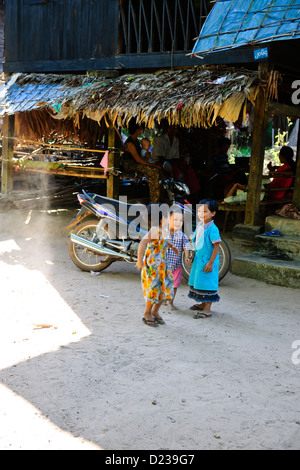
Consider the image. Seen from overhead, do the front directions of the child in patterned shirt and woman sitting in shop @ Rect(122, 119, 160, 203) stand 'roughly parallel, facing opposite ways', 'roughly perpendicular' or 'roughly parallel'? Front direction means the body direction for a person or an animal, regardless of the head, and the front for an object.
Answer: roughly perpendicular

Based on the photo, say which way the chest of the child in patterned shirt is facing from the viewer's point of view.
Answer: toward the camera

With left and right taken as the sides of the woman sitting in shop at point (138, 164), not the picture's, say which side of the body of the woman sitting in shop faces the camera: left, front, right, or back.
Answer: right

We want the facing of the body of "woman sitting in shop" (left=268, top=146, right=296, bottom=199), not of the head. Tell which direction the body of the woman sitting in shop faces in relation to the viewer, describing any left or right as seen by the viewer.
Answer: facing to the left of the viewer

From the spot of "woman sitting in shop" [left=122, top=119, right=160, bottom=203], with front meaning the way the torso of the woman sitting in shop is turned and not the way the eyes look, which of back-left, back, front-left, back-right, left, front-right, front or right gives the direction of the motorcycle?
right

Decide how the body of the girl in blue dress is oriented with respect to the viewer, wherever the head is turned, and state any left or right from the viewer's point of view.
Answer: facing the viewer and to the left of the viewer

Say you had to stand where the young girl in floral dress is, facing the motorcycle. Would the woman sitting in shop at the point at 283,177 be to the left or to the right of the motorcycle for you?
right

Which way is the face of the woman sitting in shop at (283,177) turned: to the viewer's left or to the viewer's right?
to the viewer's left
